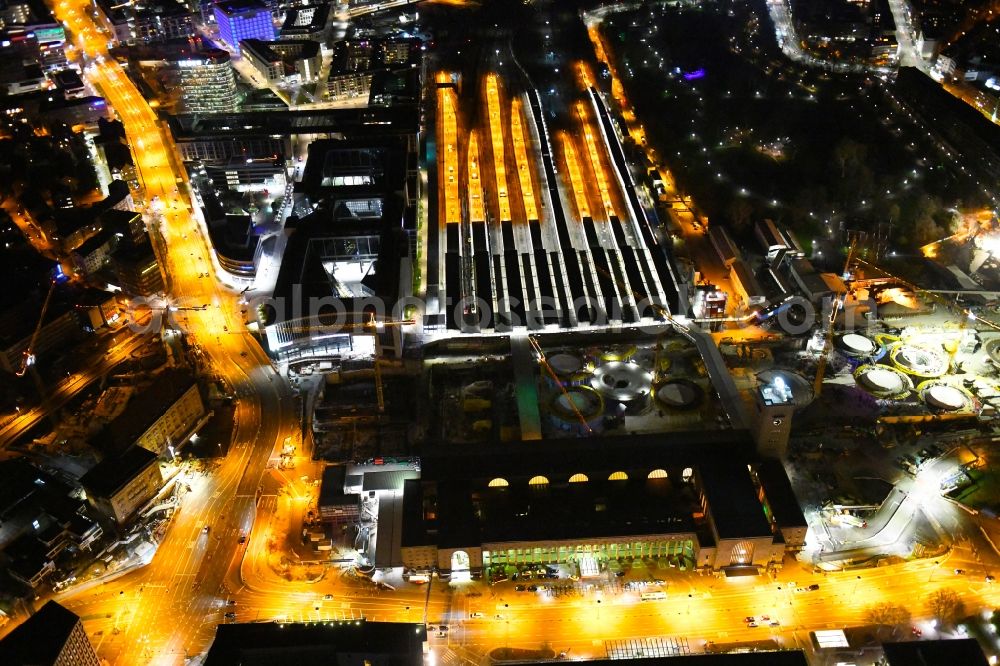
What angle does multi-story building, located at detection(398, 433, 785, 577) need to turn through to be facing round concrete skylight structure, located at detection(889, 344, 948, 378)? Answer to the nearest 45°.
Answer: approximately 90° to its left

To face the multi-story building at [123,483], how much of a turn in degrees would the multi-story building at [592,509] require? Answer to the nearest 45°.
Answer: approximately 90° to its right

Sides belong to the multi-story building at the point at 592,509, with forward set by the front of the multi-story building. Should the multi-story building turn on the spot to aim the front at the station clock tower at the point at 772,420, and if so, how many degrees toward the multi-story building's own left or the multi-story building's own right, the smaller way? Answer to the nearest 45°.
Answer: approximately 90° to the multi-story building's own left

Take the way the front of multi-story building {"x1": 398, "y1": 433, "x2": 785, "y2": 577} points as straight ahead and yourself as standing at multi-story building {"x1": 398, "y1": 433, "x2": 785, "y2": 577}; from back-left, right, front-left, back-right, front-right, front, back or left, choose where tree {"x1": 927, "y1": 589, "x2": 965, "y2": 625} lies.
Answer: left

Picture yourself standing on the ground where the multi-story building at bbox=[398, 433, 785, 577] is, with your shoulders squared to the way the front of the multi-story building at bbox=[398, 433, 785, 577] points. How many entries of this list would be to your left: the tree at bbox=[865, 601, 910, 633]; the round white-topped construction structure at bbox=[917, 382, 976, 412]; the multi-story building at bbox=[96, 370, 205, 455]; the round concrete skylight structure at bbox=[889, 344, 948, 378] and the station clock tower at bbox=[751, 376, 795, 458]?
4

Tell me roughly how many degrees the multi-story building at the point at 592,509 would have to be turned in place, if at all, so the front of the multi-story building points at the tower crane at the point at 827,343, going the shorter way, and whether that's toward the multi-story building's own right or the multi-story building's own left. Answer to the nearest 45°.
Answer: approximately 90° to the multi-story building's own left

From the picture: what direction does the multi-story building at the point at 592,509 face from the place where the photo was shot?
facing the viewer

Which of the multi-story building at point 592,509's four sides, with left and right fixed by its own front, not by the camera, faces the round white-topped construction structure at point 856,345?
left

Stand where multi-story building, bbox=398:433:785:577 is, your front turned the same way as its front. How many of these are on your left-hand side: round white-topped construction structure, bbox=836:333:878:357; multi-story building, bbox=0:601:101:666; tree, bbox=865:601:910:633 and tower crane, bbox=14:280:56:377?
2

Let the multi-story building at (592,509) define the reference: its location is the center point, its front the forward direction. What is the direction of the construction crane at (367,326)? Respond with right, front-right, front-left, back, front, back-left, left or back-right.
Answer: right

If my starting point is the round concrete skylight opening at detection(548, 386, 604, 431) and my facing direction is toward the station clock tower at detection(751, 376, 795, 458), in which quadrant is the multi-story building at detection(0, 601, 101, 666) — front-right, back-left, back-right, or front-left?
back-right

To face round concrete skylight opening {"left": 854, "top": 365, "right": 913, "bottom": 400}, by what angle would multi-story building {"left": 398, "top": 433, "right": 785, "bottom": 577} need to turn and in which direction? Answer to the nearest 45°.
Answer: approximately 90° to its left

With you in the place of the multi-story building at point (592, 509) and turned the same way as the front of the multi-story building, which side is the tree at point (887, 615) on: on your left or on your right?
on your left
